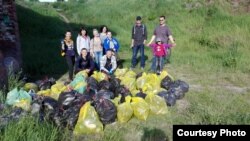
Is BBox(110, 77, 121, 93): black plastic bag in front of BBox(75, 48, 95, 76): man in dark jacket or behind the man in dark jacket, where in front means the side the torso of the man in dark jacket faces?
in front

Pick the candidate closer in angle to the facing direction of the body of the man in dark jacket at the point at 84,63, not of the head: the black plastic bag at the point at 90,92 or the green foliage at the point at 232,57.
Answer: the black plastic bag

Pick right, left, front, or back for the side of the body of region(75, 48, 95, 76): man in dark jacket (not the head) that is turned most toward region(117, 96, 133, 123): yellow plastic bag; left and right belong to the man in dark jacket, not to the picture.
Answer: front

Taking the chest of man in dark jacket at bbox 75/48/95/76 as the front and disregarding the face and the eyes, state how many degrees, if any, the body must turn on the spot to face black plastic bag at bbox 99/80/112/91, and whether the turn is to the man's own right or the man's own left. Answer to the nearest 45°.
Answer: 0° — they already face it

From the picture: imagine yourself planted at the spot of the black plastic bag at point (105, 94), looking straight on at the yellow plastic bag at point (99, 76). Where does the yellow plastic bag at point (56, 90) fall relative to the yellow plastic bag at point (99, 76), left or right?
left

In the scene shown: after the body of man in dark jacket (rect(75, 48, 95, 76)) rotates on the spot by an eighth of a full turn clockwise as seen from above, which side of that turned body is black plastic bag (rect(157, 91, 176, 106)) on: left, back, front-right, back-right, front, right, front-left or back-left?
left

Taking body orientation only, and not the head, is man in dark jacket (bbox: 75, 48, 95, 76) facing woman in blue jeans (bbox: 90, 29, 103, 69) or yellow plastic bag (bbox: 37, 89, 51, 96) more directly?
the yellow plastic bag

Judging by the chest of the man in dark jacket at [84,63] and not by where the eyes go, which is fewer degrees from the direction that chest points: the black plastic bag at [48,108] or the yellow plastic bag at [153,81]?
the black plastic bag

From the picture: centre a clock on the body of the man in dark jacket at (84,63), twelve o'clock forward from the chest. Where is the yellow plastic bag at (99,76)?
The yellow plastic bag is roughly at 11 o'clock from the man in dark jacket.

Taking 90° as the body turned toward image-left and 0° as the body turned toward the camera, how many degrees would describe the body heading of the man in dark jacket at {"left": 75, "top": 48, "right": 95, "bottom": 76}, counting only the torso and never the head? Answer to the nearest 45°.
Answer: approximately 0°

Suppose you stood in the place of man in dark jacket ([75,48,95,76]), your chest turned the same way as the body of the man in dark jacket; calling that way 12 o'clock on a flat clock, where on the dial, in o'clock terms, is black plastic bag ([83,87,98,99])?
The black plastic bag is roughly at 12 o'clock from the man in dark jacket.

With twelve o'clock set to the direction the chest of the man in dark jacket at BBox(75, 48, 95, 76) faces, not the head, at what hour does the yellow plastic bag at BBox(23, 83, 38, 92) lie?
The yellow plastic bag is roughly at 2 o'clock from the man in dark jacket.

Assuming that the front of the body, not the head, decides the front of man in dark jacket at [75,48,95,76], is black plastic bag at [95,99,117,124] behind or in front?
in front
